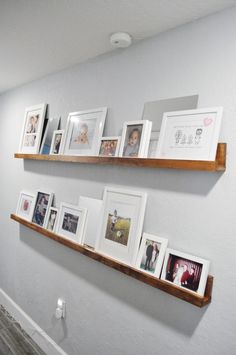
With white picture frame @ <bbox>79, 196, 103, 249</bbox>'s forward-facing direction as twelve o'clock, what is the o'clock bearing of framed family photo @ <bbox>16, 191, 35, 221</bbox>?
The framed family photo is roughly at 3 o'clock from the white picture frame.

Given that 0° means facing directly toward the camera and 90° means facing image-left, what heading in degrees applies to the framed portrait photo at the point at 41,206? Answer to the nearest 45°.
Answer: approximately 45°

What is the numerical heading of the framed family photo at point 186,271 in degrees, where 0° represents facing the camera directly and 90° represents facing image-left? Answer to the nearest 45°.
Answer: approximately 45°

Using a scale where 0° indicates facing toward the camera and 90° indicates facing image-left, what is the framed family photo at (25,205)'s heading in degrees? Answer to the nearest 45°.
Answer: approximately 45°
